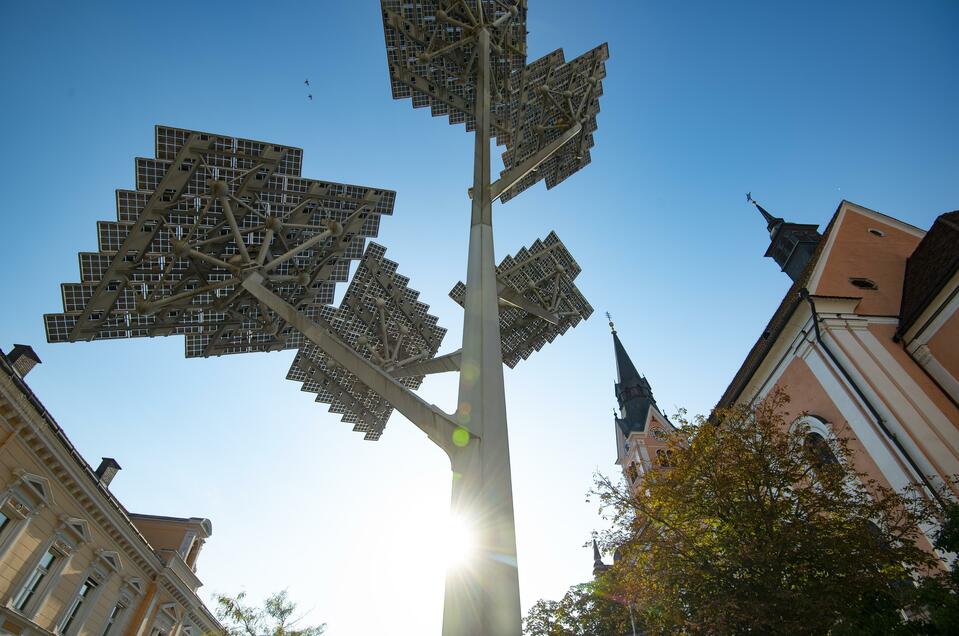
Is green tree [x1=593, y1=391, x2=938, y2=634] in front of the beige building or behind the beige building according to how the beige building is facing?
in front

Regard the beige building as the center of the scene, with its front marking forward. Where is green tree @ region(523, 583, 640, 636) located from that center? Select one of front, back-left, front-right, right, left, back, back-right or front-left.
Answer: front-left

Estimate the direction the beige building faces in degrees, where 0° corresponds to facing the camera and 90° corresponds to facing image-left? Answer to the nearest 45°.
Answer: approximately 315°

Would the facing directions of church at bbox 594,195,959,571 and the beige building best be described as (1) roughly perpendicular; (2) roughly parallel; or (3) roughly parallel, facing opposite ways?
roughly perpendicular

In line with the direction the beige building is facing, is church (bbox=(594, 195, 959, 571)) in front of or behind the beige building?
in front

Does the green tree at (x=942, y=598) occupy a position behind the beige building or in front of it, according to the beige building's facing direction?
in front
